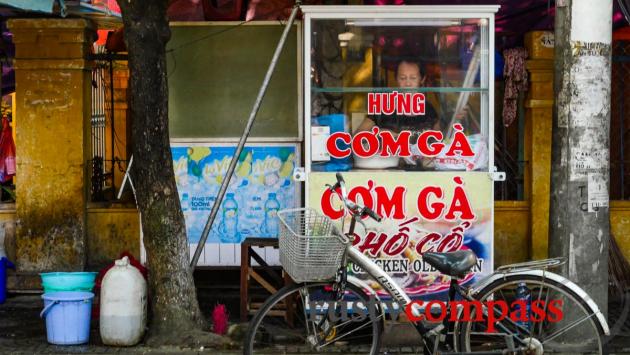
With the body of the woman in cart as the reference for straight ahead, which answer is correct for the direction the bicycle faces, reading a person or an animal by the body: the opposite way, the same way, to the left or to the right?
to the right

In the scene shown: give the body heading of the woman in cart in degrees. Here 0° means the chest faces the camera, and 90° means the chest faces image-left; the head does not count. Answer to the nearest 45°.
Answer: approximately 0°

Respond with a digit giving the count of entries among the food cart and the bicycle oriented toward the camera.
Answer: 1

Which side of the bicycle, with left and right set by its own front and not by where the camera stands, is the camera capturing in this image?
left

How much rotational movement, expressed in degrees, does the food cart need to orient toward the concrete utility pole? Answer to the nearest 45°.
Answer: approximately 90° to its left

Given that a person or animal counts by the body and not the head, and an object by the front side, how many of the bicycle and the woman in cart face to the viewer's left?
1

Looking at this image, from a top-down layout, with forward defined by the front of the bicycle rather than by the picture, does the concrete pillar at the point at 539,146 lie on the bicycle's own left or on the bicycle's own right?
on the bicycle's own right

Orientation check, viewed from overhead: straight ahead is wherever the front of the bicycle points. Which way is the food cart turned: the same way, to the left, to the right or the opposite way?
to the left
